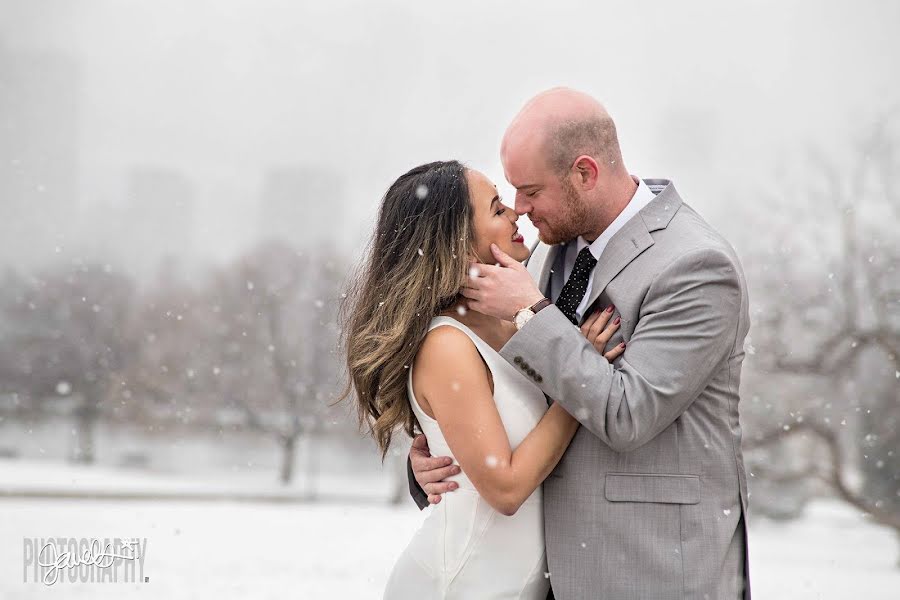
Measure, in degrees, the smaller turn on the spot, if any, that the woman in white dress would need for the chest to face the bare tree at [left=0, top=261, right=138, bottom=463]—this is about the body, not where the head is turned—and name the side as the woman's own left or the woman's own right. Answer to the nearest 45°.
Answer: approximately 135° to the woman's own left

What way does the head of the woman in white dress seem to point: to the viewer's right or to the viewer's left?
to the viewer's right

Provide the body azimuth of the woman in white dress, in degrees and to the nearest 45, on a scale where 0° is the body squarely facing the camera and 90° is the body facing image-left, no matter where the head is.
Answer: approximately 270°

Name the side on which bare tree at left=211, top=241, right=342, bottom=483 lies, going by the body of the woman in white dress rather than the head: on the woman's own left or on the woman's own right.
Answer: on the woman's own left
